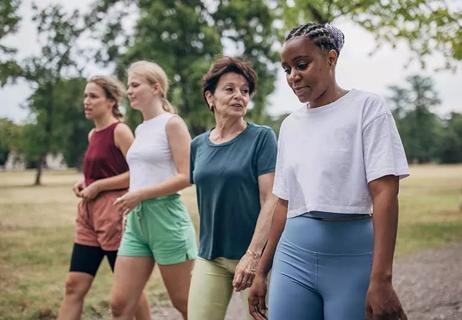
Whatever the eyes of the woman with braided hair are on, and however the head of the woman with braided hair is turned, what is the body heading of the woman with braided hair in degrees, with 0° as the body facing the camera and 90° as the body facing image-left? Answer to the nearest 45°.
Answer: approximately 45°

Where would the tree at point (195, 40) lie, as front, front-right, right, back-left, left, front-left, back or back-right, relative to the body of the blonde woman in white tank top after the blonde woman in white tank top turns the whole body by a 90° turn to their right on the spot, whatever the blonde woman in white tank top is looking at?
front-right

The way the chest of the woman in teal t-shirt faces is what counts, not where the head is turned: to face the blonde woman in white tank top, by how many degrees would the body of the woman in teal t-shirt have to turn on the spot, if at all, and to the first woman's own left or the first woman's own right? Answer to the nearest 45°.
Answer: approximately 90° to the first woman's own right

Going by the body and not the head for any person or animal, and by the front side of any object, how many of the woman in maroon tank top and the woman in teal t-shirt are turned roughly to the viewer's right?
0

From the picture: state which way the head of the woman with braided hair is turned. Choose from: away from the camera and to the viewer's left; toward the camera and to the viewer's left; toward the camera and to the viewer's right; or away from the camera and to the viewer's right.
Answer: toward the camera and to the viewer's left

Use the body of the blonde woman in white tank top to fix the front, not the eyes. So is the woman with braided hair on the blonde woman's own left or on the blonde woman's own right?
on the blonde woman's own left

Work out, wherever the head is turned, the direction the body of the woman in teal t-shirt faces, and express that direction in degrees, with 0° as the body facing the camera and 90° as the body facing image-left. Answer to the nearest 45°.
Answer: approximately 45°

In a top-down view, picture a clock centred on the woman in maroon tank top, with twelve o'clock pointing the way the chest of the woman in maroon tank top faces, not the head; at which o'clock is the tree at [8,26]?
The tree is roughly at 4 o'clock from the woman in maroon tank top.

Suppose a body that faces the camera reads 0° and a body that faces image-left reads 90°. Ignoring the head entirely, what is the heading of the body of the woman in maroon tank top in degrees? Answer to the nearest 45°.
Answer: approximately 45°

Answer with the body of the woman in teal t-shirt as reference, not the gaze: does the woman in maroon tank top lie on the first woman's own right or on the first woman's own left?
on the first woman's own right
